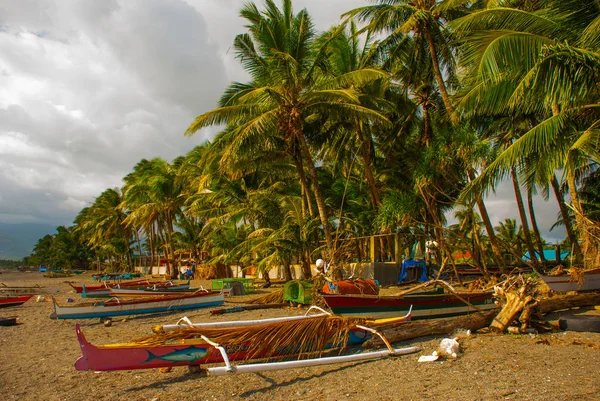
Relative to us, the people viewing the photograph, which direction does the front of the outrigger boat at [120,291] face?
facing to the left of the viewer

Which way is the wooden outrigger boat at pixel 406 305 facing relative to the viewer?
to the viewer's left

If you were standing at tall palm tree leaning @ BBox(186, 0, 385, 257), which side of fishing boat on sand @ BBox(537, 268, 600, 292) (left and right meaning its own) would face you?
front

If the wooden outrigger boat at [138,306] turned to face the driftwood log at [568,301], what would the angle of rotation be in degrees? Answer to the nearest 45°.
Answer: approximately 135° to its left

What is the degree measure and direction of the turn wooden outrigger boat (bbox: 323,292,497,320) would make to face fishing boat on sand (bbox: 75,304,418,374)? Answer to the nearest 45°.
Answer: approximately 45° to its left

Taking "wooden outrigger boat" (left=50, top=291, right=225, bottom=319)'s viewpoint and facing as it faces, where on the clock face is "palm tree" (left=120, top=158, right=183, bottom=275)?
The palm tree is roughly at 3 o'clock from the wooden outrigger boat.

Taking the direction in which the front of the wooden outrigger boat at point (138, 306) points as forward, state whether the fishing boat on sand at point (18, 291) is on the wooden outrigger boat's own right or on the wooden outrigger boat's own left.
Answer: on the wooden outrigger boat's own right

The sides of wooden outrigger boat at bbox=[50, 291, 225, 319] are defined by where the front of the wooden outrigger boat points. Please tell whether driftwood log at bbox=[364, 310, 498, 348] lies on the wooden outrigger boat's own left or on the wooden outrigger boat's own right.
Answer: on the wooden outrigger boat's own left

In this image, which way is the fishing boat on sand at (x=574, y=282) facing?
to the viewer's left

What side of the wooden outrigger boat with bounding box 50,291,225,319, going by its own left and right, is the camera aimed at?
left
